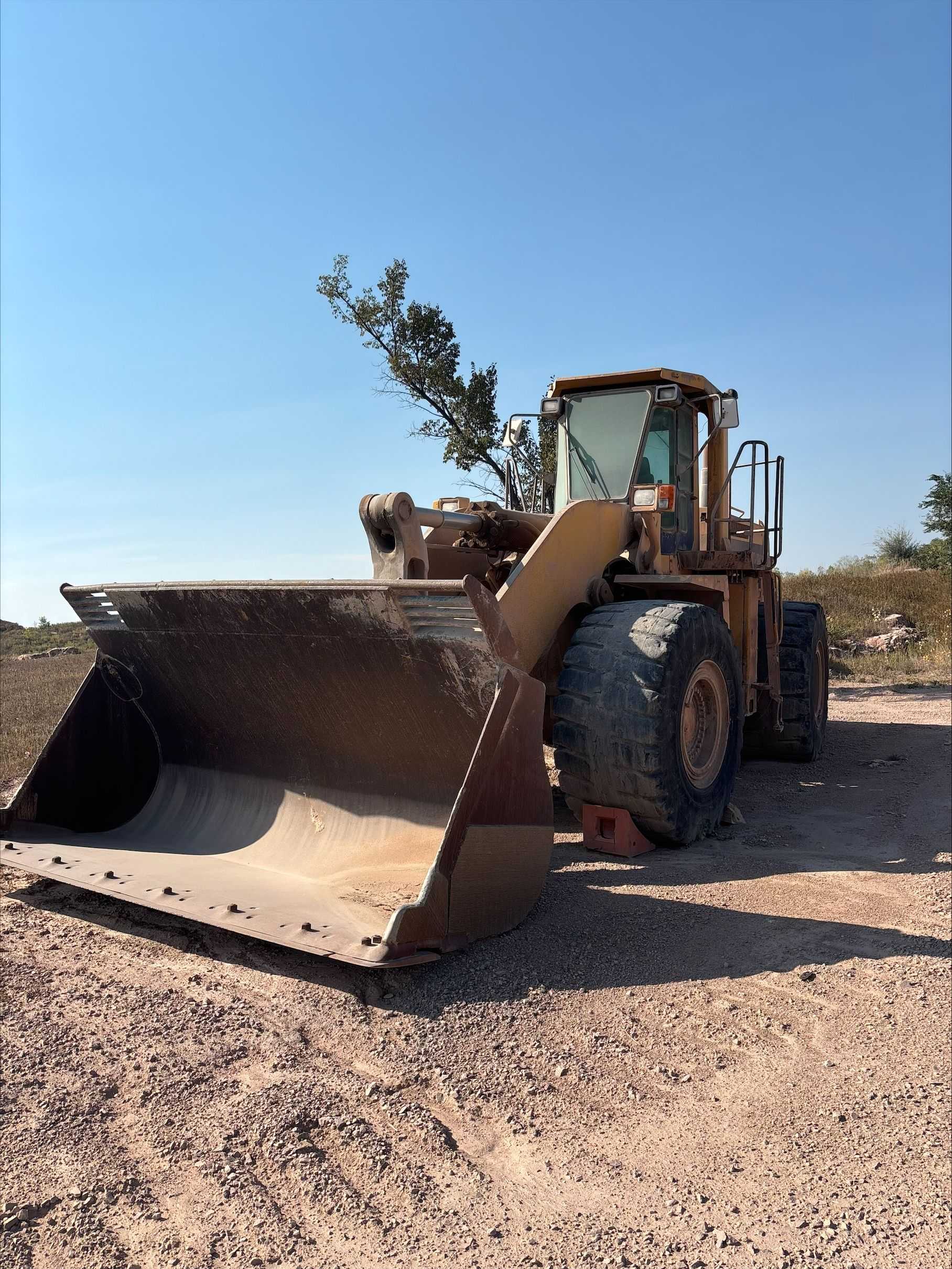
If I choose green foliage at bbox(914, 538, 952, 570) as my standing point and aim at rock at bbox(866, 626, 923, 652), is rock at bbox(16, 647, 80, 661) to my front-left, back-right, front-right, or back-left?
front-right

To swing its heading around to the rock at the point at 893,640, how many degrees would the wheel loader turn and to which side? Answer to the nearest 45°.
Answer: approximately 180°

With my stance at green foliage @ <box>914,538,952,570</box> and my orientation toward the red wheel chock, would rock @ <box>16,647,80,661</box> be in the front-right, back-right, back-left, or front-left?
front-right

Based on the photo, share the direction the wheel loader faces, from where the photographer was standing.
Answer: facing the viewer and to the left of the viewer

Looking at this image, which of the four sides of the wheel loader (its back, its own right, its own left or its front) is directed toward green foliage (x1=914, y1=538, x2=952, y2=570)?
back

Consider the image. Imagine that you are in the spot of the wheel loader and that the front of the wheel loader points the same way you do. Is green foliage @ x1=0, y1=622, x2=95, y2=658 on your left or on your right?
on your right
